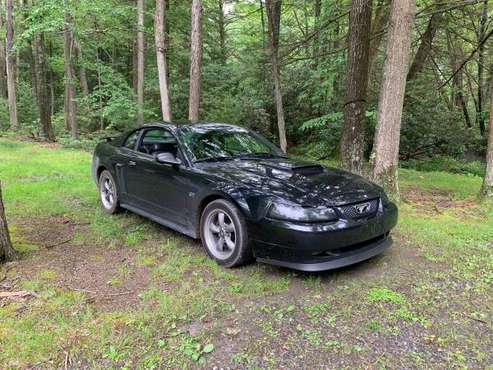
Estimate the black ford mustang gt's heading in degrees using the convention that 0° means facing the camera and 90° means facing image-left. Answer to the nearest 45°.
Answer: approximately 315°

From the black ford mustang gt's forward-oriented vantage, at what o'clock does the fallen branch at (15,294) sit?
The fallen branch is roughly at 4 o'clock from the black ford mustang gt.
